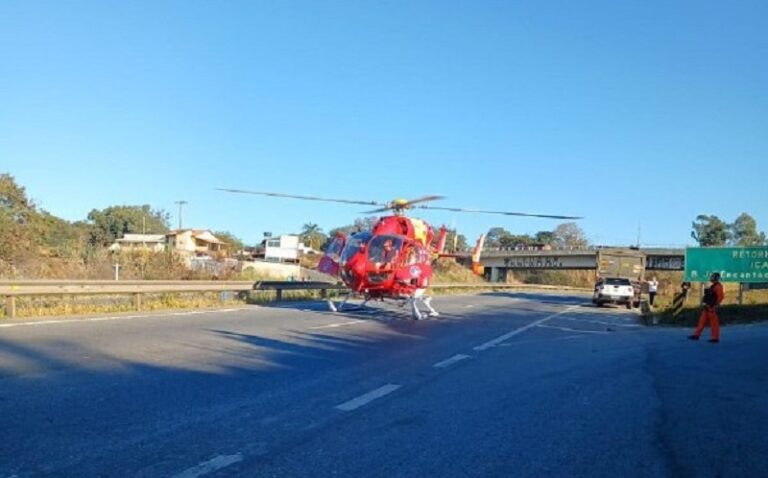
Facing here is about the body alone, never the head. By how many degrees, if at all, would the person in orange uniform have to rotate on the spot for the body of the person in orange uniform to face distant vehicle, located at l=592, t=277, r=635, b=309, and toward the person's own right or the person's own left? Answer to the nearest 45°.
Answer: approximately 90° to the person's own right

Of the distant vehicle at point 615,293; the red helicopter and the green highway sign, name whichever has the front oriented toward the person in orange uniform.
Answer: the green highway sign

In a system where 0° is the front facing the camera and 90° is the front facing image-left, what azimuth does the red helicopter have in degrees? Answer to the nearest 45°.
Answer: approximately 45°

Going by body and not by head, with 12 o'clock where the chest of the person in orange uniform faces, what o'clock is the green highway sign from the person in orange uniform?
The green highway sign is roughly at 3 o'clock from the person in orange uniform.

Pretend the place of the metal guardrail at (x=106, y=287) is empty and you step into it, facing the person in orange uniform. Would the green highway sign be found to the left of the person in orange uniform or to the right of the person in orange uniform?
left

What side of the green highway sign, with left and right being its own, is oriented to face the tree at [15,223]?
right

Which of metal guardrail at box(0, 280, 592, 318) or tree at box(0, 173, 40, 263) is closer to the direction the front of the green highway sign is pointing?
the metal guardrail

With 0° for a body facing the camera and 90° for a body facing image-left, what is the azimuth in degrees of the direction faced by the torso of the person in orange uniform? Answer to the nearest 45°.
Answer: approximately 90°

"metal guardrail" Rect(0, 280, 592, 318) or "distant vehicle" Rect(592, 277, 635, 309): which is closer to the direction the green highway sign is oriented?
the metal guardrail

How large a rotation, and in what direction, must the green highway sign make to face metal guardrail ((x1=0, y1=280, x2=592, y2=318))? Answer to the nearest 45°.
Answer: approximately 45° to its right
